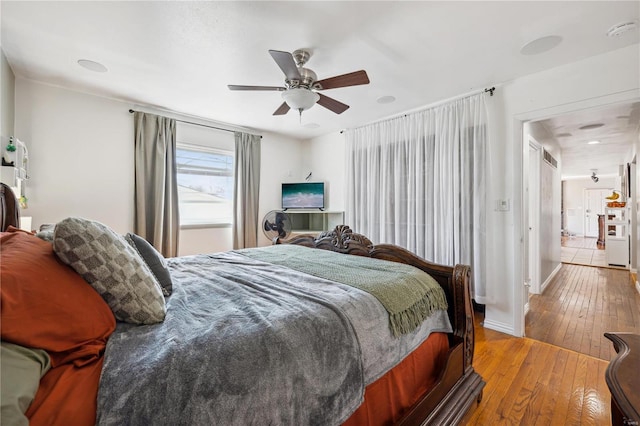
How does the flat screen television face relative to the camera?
toward the camera

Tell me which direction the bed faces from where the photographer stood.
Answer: facing away from the viewer and to the right of the viewer

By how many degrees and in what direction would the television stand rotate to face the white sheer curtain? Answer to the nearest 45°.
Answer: approximately 45° to its left

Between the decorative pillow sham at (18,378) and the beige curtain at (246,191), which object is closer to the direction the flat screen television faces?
the decorative pillow sham

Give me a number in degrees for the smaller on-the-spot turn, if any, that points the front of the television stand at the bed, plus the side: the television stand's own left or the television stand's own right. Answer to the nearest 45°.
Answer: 0° — it already faces it

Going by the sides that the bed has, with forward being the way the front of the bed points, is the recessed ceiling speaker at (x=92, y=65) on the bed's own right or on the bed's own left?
on the bed's own left

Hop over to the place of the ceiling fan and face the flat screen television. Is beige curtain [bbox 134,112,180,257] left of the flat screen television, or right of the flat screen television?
left

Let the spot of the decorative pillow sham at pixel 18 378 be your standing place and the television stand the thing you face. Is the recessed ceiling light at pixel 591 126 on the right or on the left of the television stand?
right

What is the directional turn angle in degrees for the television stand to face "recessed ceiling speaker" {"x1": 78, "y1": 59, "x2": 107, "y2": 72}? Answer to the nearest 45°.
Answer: approximately 45° to its right

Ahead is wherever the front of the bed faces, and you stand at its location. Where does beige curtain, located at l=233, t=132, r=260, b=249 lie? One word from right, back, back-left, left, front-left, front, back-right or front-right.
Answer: front-left

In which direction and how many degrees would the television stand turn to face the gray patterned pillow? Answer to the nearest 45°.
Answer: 0° — it already faces it

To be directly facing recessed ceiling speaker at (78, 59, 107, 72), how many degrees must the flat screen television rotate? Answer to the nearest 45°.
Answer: approximately 45° to its right

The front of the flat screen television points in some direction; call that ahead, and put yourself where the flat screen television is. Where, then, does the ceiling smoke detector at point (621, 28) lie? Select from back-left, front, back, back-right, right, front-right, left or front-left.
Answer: front-left

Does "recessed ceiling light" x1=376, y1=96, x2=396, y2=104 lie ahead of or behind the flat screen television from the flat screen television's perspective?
ahead
